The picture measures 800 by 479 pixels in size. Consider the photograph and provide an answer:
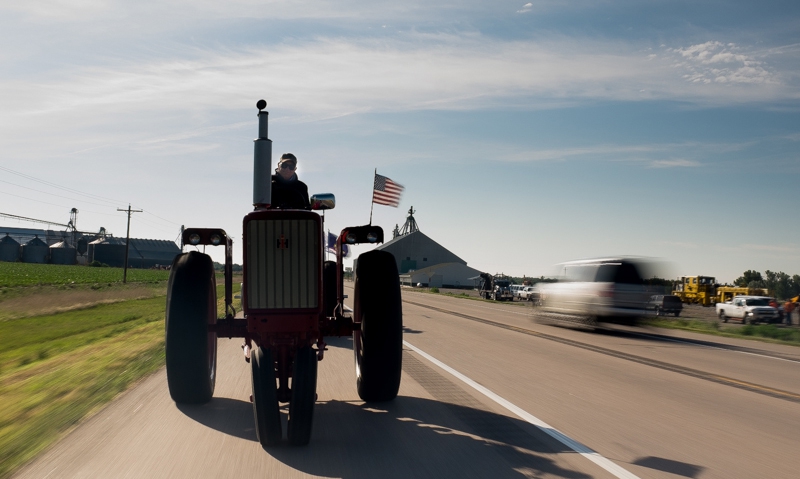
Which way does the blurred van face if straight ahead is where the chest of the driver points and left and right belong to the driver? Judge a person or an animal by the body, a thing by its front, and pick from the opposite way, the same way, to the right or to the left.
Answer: the opposite way

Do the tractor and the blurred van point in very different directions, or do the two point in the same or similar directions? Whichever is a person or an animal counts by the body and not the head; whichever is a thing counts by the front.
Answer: very different directions
